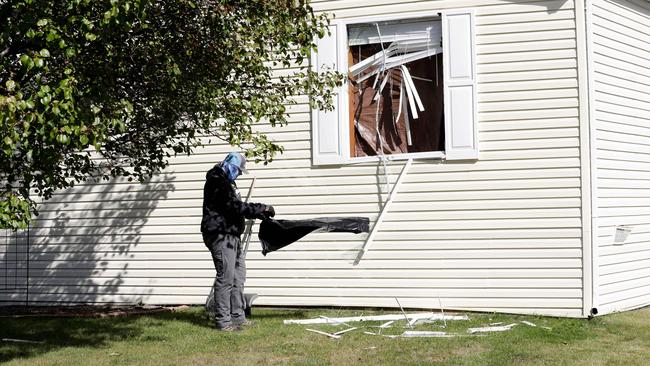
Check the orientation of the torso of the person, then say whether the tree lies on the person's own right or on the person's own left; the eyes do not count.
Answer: on the person's own right

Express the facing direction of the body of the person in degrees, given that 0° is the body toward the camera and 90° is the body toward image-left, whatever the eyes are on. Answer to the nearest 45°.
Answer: approximately 270°

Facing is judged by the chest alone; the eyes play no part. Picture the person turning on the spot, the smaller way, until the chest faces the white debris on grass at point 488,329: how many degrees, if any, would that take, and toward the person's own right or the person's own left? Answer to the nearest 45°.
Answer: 0° — they already face it

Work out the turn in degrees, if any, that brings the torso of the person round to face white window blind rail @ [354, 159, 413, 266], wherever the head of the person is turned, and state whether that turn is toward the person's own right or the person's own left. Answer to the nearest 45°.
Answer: approximately 45° to the person's own left

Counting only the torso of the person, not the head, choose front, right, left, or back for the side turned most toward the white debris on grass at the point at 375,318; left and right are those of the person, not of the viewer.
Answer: front

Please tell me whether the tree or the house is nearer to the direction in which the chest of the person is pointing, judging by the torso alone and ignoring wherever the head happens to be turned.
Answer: the house

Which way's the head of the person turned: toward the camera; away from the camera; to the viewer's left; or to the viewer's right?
to the viewer's right

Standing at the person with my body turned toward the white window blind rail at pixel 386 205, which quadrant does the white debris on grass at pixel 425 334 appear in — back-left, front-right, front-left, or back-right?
front-right

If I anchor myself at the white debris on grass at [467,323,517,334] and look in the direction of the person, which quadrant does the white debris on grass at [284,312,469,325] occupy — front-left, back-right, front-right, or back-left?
front-right

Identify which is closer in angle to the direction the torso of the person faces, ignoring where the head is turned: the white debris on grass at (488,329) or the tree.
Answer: the white debris on grass

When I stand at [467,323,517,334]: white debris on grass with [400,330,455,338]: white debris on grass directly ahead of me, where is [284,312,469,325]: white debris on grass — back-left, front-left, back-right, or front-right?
front-right

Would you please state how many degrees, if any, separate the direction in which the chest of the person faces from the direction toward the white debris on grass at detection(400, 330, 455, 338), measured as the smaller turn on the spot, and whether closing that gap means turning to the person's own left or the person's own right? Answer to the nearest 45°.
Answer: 0° — they already face it
